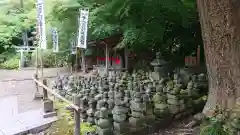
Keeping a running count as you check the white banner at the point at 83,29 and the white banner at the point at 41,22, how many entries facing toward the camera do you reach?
2

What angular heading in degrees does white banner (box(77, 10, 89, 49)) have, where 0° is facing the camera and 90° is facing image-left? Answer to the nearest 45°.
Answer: approximately 0°

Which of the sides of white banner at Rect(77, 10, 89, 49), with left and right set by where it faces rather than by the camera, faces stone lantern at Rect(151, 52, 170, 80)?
left

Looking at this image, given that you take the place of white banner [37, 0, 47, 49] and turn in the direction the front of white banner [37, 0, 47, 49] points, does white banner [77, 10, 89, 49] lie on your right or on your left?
on your left

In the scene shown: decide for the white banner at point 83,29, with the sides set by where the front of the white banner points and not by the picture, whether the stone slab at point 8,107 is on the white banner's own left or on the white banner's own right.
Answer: on the white banner's own right

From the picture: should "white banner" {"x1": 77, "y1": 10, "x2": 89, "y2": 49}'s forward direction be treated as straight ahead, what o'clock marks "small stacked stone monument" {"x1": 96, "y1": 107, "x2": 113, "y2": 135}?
The small stacked stone monument is roughly at 12 o'clock from the white banner.
